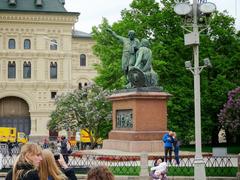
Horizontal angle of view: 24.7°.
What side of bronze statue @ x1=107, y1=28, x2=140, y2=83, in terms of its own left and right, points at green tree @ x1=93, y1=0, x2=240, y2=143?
back

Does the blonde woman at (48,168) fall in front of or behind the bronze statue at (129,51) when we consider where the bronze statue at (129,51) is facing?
in front

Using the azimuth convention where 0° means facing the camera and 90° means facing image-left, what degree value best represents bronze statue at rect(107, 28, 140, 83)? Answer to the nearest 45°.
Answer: approximately 0°

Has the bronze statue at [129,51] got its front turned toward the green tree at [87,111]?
no

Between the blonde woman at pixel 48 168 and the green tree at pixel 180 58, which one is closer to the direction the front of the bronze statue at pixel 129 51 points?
the blonde woman

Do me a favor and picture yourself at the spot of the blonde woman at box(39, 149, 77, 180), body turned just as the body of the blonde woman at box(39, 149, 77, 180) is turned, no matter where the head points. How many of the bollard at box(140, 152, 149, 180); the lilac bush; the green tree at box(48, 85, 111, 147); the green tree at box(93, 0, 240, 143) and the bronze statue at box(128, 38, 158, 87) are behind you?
0

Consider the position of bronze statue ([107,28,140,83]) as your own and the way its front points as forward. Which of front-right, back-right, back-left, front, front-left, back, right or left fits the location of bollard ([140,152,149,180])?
front

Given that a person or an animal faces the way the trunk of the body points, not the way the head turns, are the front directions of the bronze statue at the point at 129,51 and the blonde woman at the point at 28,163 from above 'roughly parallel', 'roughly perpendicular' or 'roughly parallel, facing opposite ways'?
roughly perpendicular

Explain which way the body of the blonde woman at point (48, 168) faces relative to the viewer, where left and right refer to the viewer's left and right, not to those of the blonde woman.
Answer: facing away from the viewer and to the right of the viewer
